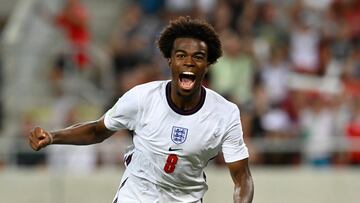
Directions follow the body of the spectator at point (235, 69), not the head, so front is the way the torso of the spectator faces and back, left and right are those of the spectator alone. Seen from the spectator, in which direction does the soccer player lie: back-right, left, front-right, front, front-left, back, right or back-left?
front

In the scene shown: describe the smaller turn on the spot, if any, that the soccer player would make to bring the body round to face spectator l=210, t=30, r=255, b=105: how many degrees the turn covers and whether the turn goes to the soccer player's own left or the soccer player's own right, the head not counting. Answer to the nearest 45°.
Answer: approximately 180°

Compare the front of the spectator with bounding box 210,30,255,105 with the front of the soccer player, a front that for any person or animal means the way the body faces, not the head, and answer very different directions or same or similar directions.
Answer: same or similar directions

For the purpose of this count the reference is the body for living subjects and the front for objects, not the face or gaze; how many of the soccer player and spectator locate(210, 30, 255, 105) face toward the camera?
2

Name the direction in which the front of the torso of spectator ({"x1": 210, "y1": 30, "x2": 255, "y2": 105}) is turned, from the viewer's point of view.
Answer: toward the camera

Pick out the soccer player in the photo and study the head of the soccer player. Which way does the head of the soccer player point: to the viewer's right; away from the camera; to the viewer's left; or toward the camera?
toward the camera

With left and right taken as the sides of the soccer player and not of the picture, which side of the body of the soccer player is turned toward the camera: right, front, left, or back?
front
